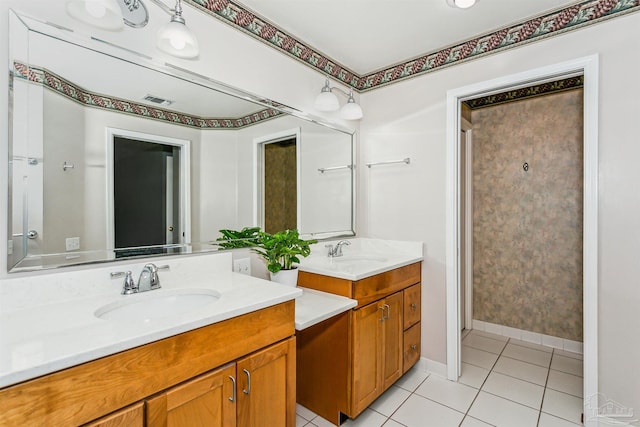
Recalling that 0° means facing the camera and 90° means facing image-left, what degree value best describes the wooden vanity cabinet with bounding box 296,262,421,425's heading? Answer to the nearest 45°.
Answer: approximately 315°

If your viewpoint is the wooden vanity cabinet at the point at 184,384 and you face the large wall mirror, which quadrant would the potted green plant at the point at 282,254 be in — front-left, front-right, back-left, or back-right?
front-right

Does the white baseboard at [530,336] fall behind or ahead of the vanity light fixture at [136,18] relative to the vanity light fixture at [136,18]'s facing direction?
ahead

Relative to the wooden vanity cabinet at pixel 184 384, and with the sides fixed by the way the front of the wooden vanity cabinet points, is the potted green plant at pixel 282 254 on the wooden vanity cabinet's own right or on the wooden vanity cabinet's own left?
on the wooden vanity cabinet's own left

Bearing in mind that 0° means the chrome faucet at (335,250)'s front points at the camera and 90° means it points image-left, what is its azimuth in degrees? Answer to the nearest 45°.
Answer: approximately 315°

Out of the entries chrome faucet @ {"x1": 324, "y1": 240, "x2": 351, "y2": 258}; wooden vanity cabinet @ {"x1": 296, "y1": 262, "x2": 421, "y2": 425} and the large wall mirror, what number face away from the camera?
0

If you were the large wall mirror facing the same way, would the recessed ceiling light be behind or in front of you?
in front

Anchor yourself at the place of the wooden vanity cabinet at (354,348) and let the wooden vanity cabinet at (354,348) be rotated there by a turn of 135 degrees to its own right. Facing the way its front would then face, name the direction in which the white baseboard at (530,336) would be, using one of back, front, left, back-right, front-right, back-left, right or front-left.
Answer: back-right

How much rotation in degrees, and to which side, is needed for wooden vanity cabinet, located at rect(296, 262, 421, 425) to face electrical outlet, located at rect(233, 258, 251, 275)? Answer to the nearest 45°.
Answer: approximately 135° to its right

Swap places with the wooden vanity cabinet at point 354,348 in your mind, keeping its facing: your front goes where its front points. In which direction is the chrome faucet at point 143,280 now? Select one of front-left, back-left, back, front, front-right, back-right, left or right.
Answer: right

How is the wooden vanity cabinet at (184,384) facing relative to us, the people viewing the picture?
facing the viewer and to the right of the viewer

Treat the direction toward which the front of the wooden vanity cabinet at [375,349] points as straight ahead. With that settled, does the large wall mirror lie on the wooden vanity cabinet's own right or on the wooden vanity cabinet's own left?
on the wooden vanity cabinet's own right
